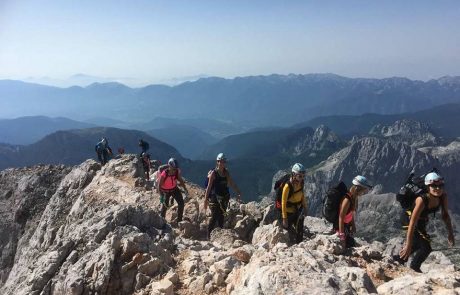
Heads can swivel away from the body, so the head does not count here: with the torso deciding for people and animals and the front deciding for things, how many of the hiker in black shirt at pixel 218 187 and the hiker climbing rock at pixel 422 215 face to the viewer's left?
0

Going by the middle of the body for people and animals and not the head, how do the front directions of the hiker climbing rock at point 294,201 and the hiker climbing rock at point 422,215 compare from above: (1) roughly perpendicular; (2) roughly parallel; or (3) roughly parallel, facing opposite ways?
roughly parallel

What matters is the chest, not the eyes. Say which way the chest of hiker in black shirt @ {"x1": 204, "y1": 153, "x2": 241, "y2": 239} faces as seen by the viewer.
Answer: toward the camera

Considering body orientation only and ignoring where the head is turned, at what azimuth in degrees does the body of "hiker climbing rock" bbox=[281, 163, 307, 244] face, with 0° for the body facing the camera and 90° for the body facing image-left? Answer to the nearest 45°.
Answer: approximately 315°

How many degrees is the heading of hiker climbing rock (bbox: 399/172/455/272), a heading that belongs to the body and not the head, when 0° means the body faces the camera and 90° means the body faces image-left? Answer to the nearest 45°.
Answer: approximately 315°

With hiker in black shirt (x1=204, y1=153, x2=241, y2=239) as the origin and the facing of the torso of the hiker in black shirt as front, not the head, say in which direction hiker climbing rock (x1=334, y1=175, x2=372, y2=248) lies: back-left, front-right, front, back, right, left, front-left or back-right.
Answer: front-left

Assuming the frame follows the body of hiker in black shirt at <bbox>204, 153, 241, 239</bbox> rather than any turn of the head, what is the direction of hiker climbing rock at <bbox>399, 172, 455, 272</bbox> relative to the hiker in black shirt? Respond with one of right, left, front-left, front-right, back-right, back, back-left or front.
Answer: front-left

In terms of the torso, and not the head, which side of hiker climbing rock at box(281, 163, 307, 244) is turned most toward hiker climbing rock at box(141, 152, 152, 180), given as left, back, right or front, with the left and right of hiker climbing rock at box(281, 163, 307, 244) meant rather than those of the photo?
back

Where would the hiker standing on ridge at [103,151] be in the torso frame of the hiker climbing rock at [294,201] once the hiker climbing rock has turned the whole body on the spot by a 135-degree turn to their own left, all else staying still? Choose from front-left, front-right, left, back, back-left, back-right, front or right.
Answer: front-left

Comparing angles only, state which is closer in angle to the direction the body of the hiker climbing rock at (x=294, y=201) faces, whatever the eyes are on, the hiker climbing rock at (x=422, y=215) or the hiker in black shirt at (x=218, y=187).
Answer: the hiker climbing rock

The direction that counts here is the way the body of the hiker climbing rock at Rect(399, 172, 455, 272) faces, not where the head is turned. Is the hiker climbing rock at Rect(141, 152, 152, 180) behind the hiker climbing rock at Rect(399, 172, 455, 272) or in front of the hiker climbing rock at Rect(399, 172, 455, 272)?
behind

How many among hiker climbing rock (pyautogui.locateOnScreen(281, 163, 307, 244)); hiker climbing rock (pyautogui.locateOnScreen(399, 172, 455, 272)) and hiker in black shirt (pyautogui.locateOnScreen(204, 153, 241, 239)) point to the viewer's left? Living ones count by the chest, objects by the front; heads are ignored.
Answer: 0

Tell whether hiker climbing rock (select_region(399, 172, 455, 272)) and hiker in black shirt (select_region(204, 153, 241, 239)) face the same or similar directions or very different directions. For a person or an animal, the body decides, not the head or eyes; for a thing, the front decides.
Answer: same or similar directions
